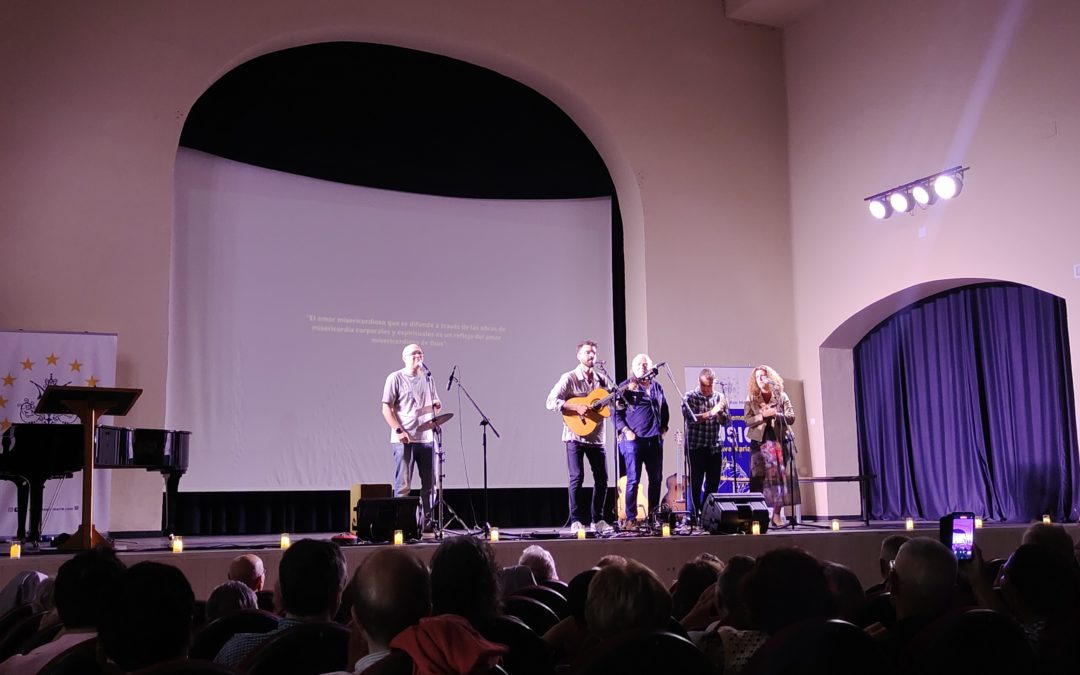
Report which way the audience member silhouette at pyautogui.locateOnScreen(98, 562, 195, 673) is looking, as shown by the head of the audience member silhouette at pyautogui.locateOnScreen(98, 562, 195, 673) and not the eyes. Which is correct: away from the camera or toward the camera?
away from the camera

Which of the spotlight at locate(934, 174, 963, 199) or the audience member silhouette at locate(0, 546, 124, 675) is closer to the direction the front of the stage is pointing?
the audience member silhouette

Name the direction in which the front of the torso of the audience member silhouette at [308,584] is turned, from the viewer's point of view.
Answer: away from the camera

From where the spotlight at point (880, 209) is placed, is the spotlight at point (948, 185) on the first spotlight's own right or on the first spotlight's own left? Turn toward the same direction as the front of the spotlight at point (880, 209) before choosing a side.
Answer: on the first spotlight's own left

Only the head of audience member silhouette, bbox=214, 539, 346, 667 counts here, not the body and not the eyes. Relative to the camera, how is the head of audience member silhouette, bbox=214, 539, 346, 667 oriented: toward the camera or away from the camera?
away from the camera

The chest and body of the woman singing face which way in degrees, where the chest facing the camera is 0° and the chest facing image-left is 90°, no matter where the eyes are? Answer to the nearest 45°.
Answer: approximately 0°
